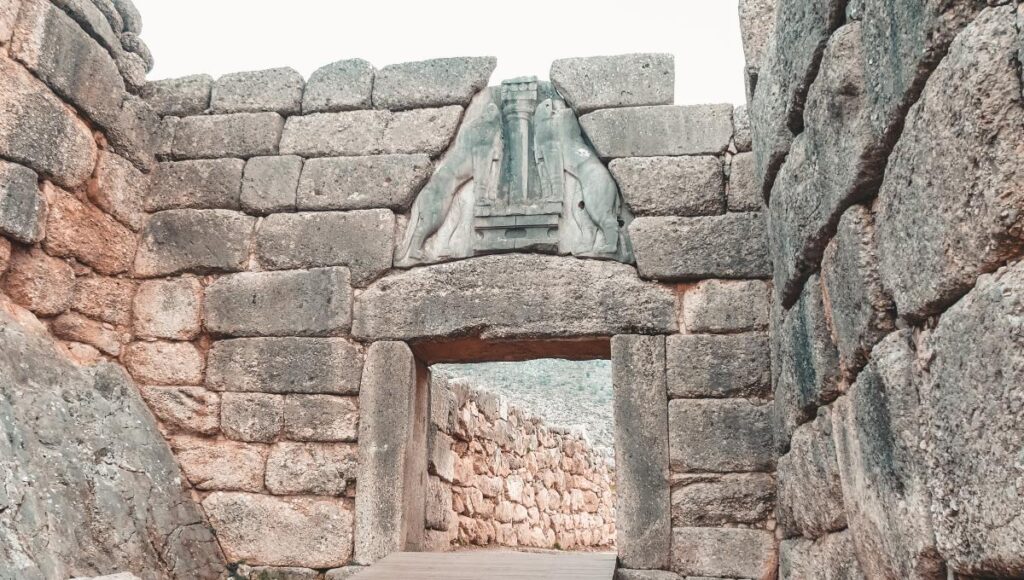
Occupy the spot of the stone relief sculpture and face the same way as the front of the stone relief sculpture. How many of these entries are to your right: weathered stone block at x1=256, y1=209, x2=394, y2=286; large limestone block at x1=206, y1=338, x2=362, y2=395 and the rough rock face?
3

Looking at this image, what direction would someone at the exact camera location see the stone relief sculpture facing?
facing the viewer

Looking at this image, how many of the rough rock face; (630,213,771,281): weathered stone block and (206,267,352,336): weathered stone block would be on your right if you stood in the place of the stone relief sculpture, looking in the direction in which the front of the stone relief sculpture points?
2

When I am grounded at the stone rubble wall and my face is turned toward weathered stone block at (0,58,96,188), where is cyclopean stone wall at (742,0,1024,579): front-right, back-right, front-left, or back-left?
front-left

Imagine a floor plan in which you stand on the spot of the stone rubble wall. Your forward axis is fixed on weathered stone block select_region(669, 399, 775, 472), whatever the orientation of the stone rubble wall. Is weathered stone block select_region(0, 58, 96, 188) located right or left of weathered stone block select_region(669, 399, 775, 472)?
right

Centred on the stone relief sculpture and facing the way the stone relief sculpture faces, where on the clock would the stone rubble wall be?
The stone rubble wall is roughly at 6 o'clock from the stone relief sculpture.

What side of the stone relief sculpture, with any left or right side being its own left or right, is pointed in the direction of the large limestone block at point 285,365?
right

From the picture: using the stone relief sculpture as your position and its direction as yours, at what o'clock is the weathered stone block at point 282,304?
The weathered stone block is roughly at 3 o'clock from the stone relief sculpture.

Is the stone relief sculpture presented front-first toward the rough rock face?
no

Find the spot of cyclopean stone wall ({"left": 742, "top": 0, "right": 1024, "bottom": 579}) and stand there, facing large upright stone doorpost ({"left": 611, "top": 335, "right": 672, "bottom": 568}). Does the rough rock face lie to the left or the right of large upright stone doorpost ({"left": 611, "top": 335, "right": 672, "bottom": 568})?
left
